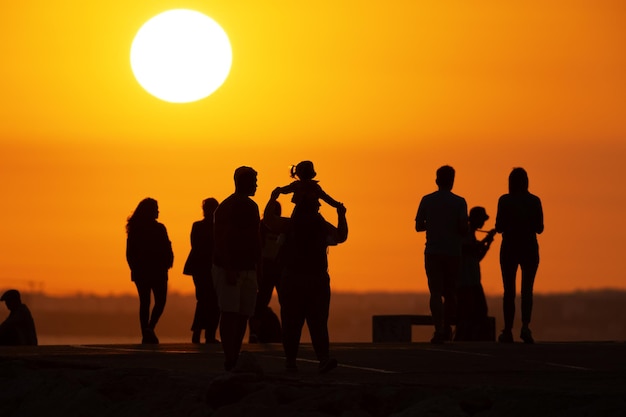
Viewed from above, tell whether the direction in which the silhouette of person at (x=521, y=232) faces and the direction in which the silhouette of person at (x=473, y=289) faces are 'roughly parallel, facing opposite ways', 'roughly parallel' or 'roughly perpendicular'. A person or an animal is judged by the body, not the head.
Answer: roughly perpendicular

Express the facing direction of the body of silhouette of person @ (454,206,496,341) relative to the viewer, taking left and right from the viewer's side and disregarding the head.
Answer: facing to the right of the viewer

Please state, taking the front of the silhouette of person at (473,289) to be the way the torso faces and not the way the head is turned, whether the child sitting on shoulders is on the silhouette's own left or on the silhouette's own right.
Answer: on the silhouette's own right

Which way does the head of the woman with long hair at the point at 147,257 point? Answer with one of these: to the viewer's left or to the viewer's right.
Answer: to the viewer's right

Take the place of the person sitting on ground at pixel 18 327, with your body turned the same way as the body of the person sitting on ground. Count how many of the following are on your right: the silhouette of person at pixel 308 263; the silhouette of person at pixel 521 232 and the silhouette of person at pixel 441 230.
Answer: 0

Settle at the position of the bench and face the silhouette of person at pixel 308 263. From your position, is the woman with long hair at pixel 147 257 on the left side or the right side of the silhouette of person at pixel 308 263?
right

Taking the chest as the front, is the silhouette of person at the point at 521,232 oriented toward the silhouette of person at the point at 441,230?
no
